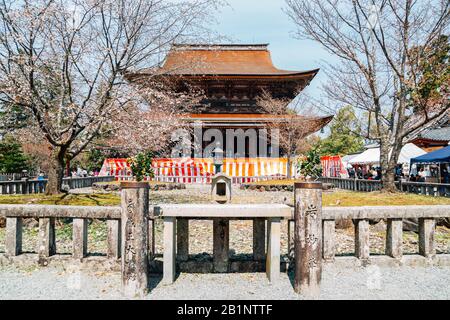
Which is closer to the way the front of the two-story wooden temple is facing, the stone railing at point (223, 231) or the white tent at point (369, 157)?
the stone railing

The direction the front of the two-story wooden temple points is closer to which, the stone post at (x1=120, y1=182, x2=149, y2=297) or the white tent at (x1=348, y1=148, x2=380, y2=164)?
the stone post

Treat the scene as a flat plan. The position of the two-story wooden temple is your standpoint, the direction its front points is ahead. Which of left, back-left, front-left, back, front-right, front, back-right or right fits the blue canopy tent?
front-left

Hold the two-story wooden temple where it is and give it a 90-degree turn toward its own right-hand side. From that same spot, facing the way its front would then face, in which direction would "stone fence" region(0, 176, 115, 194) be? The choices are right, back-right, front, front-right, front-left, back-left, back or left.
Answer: front-left

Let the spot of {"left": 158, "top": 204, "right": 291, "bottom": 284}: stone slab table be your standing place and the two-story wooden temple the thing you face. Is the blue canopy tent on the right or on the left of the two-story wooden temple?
right

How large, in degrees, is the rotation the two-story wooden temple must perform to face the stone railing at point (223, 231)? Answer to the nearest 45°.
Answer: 0° — it already faces it

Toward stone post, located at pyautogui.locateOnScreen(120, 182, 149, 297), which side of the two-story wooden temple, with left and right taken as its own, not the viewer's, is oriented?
front

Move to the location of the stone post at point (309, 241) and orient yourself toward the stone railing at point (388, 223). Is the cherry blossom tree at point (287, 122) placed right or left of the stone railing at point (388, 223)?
left

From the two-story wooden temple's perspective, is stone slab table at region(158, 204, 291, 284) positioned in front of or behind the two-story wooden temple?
in front

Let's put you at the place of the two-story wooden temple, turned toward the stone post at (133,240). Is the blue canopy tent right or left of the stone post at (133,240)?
left

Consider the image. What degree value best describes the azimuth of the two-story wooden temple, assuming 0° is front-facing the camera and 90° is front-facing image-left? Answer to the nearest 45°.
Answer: approximately 0°
